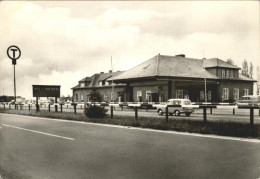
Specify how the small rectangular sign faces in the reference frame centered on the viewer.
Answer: facing the viewer

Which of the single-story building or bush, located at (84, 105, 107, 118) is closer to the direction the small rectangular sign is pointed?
the bush

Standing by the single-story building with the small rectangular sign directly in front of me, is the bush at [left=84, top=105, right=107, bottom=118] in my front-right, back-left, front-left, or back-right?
front-left

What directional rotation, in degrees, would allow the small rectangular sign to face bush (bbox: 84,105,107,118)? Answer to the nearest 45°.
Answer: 0° — it already faces it

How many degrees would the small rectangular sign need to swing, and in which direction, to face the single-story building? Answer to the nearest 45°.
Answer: approximately 135° to its left
